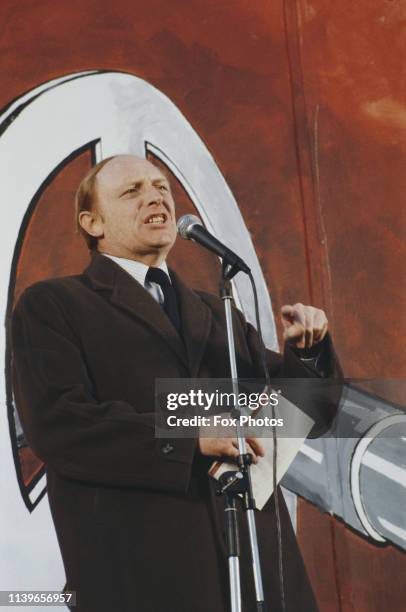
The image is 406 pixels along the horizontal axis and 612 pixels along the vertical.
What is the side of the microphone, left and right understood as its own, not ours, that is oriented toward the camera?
left

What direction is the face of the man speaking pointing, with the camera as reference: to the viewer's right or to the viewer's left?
to the viewer's right

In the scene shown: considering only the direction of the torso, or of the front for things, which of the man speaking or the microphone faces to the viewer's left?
the microphone

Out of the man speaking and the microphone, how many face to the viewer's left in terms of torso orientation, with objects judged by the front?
1
